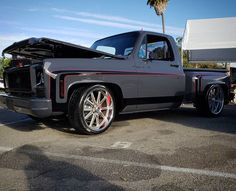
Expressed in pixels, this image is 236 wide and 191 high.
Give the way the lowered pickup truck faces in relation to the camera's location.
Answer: facing the viewer and to the left of the viewer

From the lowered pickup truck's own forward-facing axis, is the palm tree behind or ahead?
behind
